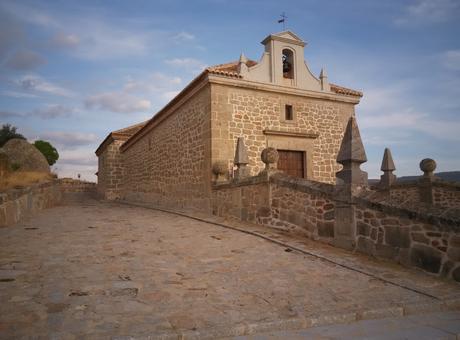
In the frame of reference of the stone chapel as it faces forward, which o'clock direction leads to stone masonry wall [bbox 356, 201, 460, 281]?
The stone masonry wall is roughly at 1 o'clock from the stone chapel.

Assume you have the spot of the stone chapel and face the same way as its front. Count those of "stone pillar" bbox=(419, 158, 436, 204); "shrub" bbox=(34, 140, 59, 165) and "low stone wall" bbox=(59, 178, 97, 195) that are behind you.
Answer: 2

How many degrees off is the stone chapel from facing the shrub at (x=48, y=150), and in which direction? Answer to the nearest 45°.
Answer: approximately 180°

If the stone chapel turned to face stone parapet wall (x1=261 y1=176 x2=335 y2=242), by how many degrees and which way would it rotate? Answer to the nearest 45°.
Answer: approximately 45° to its right

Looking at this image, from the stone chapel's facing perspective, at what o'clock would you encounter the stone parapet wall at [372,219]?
The stone parapet wall is roughly at 1 o'clock from the stone chapel.

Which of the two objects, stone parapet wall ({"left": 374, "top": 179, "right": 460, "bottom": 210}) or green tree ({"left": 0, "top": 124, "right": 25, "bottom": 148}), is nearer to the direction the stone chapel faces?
the stone parapet wall

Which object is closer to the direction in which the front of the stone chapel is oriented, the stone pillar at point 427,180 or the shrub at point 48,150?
the stone pillar

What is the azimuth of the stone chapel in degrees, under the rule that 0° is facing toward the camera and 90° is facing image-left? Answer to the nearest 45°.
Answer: approximately 315°

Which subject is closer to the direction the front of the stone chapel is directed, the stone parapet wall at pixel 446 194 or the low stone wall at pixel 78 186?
the stone parapet wall

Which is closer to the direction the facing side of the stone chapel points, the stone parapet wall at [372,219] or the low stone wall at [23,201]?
the stone parapet wall

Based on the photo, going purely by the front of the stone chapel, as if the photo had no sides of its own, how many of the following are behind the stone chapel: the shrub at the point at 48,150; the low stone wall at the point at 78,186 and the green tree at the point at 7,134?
3

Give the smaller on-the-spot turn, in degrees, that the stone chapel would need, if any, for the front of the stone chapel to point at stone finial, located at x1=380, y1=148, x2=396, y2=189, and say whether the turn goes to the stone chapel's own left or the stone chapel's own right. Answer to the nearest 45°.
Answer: approximately 45° to the stone chapel's own left

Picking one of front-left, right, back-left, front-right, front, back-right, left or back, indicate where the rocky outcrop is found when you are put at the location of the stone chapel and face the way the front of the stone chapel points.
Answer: back-right

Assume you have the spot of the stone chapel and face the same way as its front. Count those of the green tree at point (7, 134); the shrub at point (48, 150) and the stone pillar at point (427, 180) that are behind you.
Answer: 2

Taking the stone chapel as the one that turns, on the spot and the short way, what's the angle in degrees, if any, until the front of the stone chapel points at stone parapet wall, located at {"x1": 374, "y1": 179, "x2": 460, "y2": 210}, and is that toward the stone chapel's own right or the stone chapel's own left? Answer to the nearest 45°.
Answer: approximately 45° to the stone chapel's own left

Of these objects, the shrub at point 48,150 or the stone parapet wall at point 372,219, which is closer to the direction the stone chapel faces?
the stone parapet wall

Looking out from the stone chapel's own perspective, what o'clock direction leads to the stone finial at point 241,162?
The stone finial is roughly at 2 o'clock from the stone chapel.
